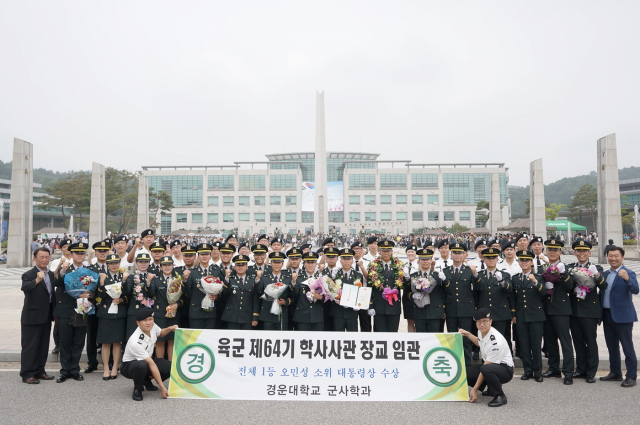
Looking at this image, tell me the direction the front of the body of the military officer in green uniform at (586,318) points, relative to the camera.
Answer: toward the camera

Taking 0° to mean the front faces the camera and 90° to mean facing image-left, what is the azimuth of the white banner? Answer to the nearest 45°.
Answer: approximately 0°

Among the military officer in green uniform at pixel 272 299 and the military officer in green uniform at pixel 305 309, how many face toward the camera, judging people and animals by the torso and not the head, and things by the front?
2

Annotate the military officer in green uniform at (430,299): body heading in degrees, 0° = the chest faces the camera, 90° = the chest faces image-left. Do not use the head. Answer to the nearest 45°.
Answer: approximately 0°

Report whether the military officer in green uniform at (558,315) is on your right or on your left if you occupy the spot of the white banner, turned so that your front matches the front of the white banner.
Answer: on your left

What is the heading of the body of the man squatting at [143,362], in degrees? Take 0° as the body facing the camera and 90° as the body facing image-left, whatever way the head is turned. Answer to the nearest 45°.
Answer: approximately 315°

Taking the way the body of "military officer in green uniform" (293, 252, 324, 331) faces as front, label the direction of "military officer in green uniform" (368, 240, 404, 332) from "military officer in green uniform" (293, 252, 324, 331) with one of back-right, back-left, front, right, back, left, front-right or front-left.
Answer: left

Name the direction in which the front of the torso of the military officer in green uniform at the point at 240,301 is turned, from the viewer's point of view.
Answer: toward the camera

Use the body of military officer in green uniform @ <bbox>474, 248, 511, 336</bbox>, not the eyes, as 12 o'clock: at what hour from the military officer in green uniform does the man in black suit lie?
The man in black suit is roughly at 2 o'clock from the military officer in green uniform.

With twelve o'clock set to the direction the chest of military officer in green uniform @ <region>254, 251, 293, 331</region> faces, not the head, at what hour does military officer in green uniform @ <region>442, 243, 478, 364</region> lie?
military officer in green uniform @ <region>442, 243, 478, 364</region> is roughly at 9 o'clock from military officer in green uniform @ <region>254, 251, 293, 331</region>.

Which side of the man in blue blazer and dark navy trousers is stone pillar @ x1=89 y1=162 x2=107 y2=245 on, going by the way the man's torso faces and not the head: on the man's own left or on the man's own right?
on the man's own right

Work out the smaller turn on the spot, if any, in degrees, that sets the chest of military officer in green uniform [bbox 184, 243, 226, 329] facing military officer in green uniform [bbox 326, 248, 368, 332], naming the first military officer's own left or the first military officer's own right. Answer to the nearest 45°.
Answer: approximately 90° to the first military officer's own left
